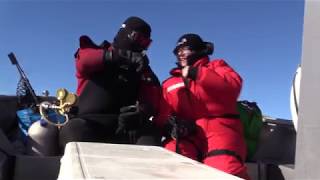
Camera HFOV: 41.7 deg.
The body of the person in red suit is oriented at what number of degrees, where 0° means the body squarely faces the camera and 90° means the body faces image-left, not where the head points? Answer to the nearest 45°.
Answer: approximately 45°

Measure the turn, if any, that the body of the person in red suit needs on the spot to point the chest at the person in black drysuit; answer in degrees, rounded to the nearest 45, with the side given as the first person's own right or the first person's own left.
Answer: approximately 45° to the first person's own right

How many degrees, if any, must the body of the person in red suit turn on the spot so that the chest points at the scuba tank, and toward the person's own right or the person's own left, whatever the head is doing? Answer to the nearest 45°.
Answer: approximately 45° to the person's own right

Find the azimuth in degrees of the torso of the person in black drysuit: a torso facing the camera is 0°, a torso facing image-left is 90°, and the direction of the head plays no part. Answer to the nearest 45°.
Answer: approximately 315°

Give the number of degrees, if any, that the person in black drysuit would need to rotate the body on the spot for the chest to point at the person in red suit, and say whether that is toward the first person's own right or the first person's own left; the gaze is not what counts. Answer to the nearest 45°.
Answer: approximately 45° to the first person's own left
